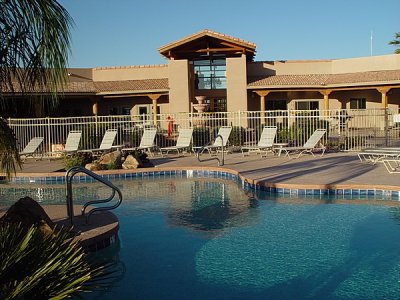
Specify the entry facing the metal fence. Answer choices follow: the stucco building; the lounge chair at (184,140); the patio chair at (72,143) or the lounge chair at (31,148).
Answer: the stucco building

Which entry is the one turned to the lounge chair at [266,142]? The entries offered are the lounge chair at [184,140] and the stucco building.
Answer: the stucco building

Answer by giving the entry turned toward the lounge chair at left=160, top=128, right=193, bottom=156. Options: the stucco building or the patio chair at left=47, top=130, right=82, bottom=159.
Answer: the stucco building

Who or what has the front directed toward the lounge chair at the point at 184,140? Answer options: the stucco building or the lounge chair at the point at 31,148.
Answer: the stucco building

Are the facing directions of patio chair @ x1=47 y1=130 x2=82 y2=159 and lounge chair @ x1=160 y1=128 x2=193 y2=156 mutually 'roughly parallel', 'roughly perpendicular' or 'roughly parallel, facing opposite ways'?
roughly parallel

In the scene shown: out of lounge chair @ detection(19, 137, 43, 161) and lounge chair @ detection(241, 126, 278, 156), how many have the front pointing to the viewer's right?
0

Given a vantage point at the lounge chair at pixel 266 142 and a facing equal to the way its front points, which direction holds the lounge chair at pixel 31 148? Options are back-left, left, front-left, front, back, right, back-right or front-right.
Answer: front-right

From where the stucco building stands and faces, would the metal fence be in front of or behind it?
in front

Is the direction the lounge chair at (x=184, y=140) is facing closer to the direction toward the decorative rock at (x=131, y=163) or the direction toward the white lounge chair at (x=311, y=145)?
the decorative rock

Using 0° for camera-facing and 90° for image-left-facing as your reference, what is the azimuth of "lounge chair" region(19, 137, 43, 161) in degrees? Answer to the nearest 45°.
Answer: approximately 45°

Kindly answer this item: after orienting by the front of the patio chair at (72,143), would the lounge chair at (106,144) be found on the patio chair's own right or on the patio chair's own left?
on the patio chair's own left
